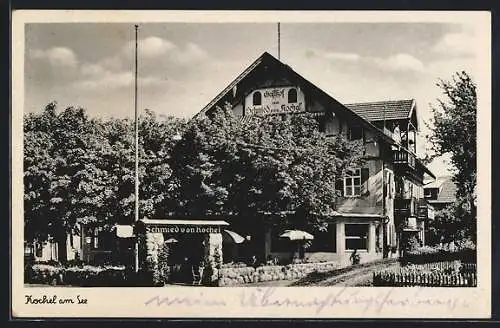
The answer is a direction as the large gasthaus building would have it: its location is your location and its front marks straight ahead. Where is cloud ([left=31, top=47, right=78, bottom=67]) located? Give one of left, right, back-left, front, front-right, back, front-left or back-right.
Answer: right

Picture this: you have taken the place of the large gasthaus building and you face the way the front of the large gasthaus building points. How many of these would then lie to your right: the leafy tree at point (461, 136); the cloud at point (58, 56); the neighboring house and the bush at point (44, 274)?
2

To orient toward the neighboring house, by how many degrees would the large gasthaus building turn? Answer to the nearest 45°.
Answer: approximately 90° to its left

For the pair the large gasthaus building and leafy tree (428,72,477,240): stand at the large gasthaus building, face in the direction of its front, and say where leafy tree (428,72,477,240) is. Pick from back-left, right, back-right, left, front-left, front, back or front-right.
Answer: left

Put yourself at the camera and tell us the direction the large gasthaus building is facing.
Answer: facing the viewer
